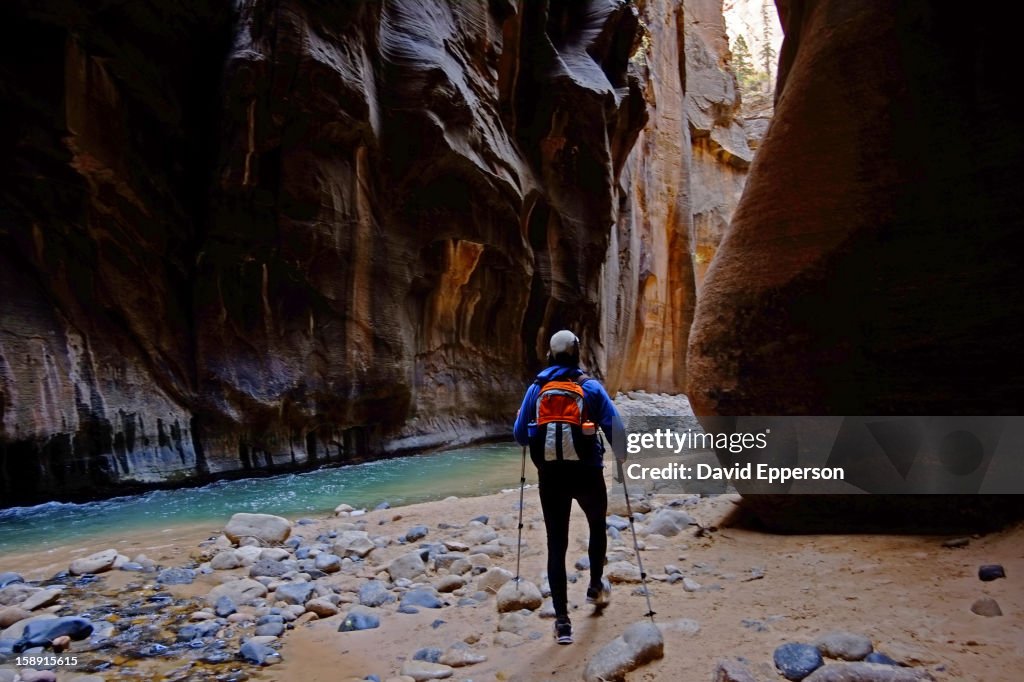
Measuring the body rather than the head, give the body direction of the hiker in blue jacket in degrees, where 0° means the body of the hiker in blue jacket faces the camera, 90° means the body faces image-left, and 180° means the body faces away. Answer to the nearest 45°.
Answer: approximately 180°
